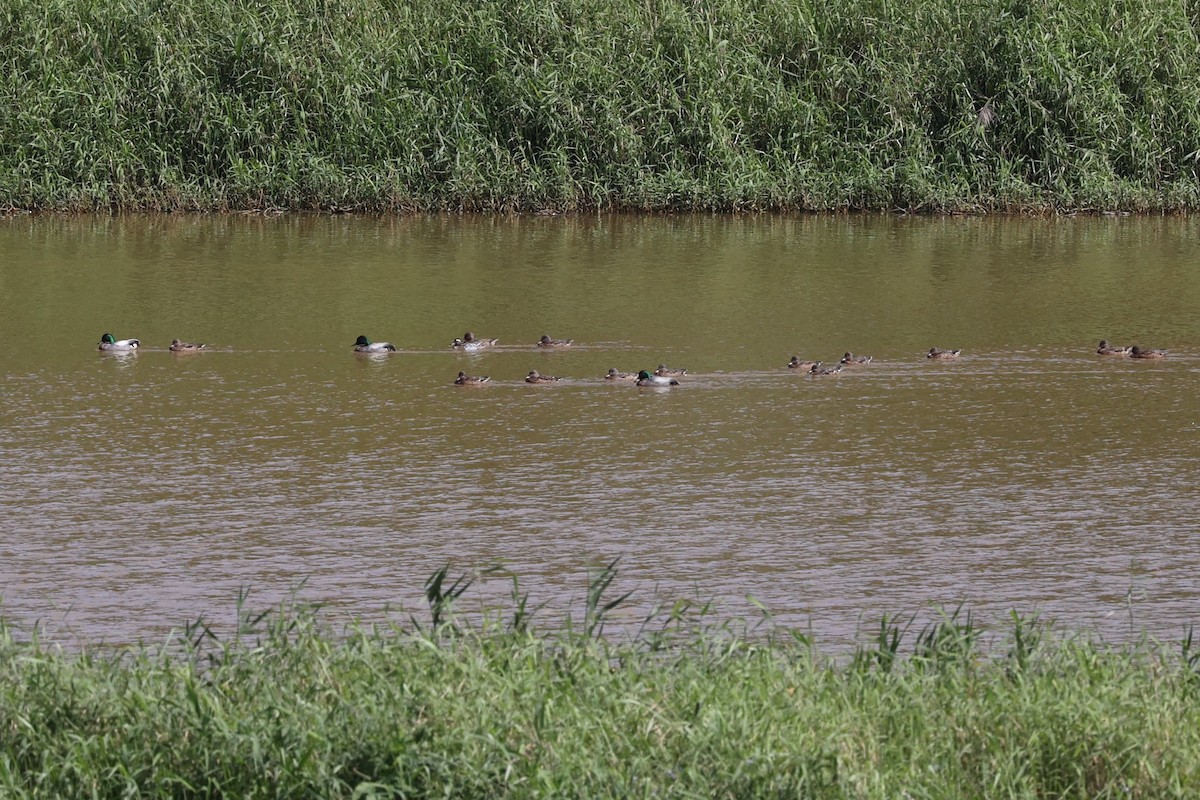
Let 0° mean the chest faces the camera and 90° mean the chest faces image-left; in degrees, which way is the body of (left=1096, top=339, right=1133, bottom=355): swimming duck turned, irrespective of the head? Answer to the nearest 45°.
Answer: approximately 90°

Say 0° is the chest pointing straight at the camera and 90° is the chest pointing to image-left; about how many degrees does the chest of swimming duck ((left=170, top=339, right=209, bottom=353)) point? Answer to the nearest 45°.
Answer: approximately 90°

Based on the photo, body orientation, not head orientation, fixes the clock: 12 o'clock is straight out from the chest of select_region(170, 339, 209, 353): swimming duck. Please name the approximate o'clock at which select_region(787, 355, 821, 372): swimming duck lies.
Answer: select_region(787, 355, 821, 372): swimming duck is roughly at 7 o'clock from select_region(170, 339, 209, 353): swimming duck.

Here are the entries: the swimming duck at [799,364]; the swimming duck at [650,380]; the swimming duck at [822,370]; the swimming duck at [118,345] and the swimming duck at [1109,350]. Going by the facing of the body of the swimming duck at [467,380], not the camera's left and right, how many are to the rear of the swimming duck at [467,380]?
4

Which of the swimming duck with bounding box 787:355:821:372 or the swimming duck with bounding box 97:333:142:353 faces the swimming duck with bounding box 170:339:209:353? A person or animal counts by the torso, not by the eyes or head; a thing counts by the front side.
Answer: the swimming duck with bounding box 787:355:821:372

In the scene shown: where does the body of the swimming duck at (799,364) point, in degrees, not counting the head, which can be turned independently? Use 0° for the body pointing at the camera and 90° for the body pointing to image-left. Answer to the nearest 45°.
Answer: approximately 90°

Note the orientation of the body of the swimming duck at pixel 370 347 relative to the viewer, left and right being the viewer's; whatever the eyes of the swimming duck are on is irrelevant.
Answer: facing to the left of the viewer

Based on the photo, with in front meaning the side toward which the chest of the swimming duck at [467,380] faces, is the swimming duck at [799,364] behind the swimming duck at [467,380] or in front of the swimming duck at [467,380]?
behind

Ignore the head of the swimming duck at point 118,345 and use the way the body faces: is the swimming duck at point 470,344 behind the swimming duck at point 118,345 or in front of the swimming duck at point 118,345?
behind

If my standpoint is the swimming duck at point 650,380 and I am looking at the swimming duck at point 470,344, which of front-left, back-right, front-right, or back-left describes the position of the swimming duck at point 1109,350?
back-right
